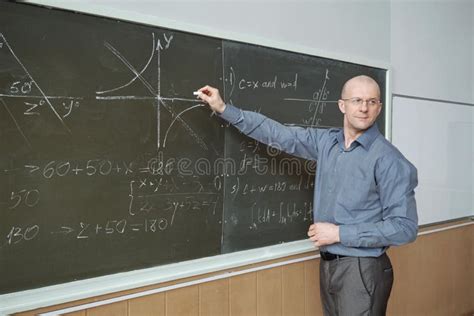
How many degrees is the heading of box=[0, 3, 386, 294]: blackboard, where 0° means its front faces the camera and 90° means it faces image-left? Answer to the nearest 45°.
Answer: approximately 315°

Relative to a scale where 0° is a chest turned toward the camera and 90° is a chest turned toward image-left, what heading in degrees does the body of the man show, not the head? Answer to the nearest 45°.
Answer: approximately 45°
